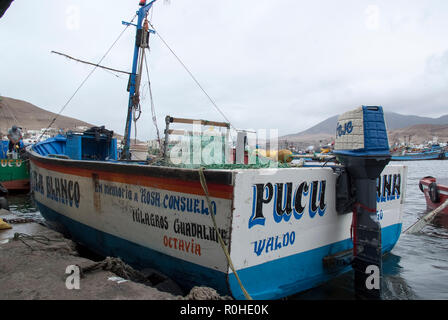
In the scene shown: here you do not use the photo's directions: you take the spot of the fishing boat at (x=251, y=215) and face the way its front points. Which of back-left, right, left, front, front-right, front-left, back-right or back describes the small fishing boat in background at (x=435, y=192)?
right

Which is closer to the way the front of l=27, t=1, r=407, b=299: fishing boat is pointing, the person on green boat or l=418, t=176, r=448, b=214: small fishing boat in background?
the person on green boat

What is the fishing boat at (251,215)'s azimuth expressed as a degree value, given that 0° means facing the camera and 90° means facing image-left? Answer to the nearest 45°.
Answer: approximately 135°

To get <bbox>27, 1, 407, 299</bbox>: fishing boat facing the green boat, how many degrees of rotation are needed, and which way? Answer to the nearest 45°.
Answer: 0° — it already faces it

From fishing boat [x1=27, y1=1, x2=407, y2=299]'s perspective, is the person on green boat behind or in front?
in front

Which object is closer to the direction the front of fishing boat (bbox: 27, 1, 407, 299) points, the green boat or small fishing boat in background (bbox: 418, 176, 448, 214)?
the green boat
